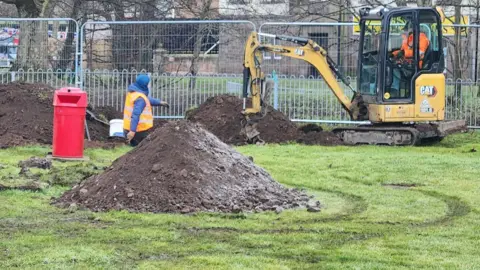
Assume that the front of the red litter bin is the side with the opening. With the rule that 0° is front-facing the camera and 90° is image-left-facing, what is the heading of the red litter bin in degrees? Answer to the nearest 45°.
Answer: approximately 0°

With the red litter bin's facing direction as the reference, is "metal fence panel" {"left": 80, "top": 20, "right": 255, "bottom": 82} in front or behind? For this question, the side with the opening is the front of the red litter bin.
behind

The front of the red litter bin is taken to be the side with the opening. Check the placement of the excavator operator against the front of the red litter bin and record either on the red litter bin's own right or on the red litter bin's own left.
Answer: on the red litter bin's own left

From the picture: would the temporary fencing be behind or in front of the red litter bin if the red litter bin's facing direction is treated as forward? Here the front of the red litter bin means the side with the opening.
behind

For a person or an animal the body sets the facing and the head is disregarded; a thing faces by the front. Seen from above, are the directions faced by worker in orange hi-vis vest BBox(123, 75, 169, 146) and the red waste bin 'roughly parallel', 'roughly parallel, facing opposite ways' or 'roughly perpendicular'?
roughly perpendicular

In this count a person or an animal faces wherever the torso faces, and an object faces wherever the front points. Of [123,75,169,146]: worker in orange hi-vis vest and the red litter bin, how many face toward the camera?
1
